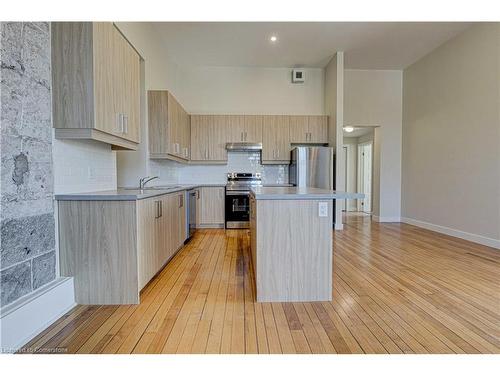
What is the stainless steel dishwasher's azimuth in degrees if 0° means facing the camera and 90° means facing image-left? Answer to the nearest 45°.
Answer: approximately 270°

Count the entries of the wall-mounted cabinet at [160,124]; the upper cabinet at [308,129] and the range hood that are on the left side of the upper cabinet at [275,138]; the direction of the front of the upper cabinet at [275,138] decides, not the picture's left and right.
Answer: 1

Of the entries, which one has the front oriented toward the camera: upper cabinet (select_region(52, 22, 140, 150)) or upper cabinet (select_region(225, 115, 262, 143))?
upper cabinet (select_region(225, 115, 262, 143))

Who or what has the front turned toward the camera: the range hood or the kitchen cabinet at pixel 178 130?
the range hood

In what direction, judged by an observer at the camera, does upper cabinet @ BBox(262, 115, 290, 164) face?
facing the viewer

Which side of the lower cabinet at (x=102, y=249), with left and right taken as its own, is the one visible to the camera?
right

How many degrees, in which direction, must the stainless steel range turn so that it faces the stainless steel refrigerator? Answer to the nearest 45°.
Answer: approximately 90° to its left

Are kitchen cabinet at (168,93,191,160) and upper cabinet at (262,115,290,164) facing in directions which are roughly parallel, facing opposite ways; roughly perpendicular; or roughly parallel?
roughly perpendicular

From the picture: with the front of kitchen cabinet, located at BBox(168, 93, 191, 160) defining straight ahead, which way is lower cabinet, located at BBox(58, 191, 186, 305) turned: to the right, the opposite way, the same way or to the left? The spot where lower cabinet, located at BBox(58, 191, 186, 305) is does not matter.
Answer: the same way

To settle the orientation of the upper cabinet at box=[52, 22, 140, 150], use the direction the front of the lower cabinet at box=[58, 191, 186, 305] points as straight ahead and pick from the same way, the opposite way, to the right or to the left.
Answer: the same way

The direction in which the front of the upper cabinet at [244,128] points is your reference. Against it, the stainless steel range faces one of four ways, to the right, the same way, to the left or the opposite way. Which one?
the same way

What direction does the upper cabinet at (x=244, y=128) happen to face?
toward the camera

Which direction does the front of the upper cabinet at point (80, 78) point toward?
to the viewer's right

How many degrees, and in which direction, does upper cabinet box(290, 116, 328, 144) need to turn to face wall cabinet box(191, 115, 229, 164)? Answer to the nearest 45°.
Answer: approximately 90° to its right

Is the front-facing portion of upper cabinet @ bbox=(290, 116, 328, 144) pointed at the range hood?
no

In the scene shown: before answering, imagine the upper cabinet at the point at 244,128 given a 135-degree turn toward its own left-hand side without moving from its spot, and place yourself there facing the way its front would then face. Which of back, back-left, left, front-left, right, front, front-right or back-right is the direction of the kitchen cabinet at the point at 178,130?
back

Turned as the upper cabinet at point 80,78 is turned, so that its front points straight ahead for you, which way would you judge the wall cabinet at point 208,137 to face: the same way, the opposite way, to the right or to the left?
to the right

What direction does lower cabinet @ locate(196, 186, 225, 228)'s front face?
toward the camera

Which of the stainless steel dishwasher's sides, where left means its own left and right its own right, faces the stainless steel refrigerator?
front

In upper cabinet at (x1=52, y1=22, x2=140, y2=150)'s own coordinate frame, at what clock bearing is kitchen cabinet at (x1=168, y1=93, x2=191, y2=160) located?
The kitchen cabinet is roughly at 10 o'clock from the upper cabinet.

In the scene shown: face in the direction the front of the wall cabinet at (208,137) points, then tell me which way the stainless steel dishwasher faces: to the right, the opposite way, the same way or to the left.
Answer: to the left

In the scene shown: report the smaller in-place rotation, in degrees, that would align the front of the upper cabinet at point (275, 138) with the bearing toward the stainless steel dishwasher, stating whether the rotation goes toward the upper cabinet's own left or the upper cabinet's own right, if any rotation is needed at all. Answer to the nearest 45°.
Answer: approximately 45° to the upper cabinet's own right

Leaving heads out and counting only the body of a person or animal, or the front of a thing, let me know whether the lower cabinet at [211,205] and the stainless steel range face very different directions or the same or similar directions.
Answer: same or similar directions

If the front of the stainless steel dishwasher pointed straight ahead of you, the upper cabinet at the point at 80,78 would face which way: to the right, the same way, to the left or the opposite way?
the same way
